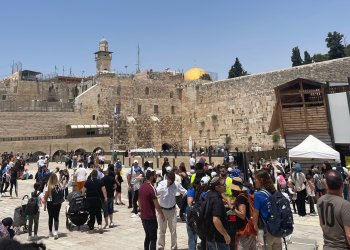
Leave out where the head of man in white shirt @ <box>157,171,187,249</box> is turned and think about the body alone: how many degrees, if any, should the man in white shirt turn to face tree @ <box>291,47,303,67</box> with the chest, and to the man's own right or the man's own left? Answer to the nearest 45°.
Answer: approximately 135° to the man's own left

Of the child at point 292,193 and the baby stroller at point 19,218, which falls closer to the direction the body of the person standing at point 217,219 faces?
the child

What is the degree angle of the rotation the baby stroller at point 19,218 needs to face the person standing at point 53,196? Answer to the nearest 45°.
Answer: approximately 180°

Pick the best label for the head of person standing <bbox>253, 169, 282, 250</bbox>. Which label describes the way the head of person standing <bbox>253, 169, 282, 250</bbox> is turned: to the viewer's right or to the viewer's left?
to the viewer's left

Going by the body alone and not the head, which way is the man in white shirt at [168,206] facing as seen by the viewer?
toward the camera
